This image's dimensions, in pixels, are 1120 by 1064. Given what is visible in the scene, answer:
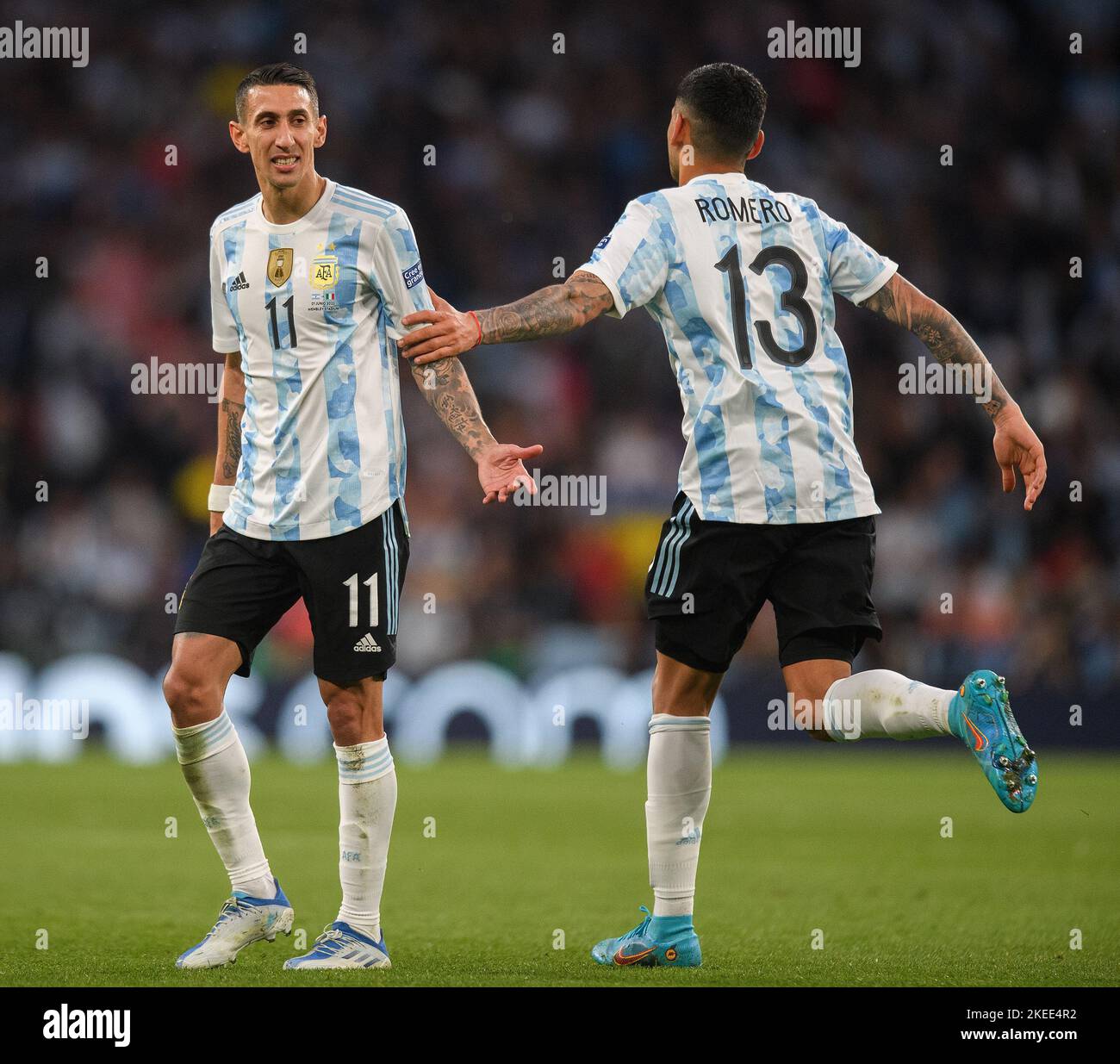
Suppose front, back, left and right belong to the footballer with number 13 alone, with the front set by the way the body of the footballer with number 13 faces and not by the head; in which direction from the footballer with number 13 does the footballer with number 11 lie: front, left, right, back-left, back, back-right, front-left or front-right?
front-left

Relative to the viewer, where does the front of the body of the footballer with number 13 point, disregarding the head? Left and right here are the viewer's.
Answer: facing away from the viewer and to the left of the viewer

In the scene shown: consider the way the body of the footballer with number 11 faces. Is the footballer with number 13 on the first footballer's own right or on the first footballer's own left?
on the first footballer's own left

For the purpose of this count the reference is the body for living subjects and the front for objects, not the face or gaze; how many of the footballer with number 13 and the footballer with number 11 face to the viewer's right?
0

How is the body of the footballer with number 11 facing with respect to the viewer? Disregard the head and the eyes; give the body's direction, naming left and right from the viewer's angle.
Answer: facing the viewer and to the left of the viewer
